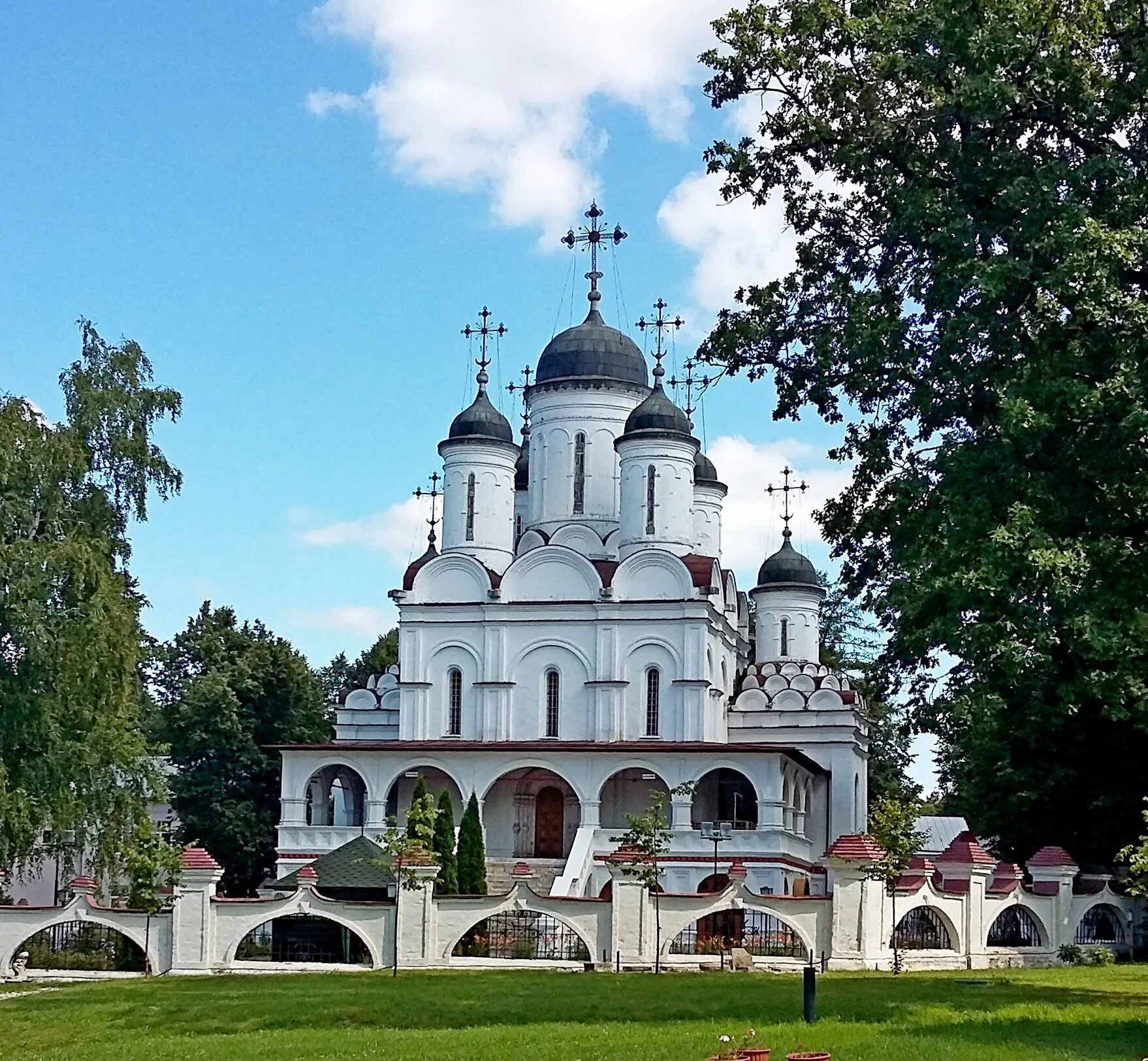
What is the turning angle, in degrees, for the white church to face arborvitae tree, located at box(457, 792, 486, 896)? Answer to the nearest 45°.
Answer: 0° — it already faces it

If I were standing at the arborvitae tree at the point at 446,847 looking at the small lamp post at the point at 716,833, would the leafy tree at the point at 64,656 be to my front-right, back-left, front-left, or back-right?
back-right

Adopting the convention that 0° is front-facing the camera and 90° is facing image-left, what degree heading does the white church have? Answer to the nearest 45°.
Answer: approximately 0°

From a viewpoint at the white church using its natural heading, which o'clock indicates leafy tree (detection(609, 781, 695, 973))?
The leafy tree is roughly at 12 o'clock from the white church.

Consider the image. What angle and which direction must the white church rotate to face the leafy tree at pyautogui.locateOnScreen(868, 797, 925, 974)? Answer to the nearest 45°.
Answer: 0° — it already faces it

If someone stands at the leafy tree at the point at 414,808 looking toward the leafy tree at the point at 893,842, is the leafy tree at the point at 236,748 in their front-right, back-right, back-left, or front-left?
back-left
